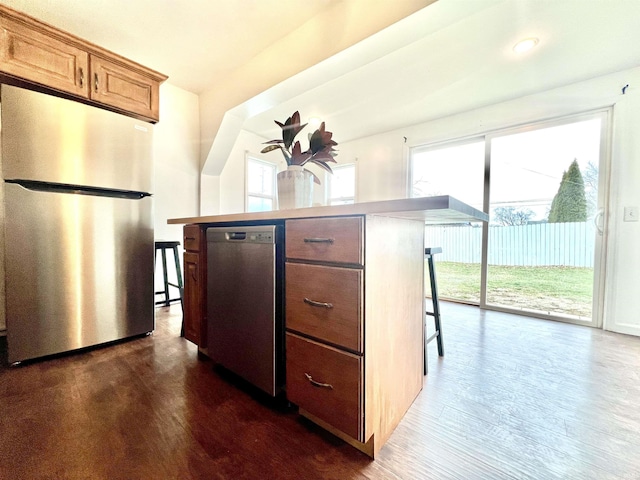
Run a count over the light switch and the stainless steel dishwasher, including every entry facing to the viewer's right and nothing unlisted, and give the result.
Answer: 0

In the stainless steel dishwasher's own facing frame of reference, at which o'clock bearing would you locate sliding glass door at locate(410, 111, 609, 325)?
The sliding glass door is roughly at 7 o'clock from the stainless steel dishwasher.

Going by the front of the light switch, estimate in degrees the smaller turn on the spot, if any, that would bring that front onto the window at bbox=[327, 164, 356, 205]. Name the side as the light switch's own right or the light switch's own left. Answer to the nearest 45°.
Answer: approximately 90° to the light switch's own right

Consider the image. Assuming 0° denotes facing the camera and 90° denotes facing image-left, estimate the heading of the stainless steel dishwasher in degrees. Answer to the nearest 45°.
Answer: approximately 45°

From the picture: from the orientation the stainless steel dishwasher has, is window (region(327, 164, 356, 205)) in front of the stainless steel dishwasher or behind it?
behind

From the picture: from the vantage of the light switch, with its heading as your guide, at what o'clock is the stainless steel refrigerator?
The stainless steel refrigerator is roughly at 1 o'clock from the light switch.

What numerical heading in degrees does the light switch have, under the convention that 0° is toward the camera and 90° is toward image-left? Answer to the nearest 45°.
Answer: approximately 0°

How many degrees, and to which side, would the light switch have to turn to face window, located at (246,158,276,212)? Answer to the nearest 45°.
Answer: approximately 45° to its right

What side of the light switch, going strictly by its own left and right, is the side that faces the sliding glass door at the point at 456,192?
right
